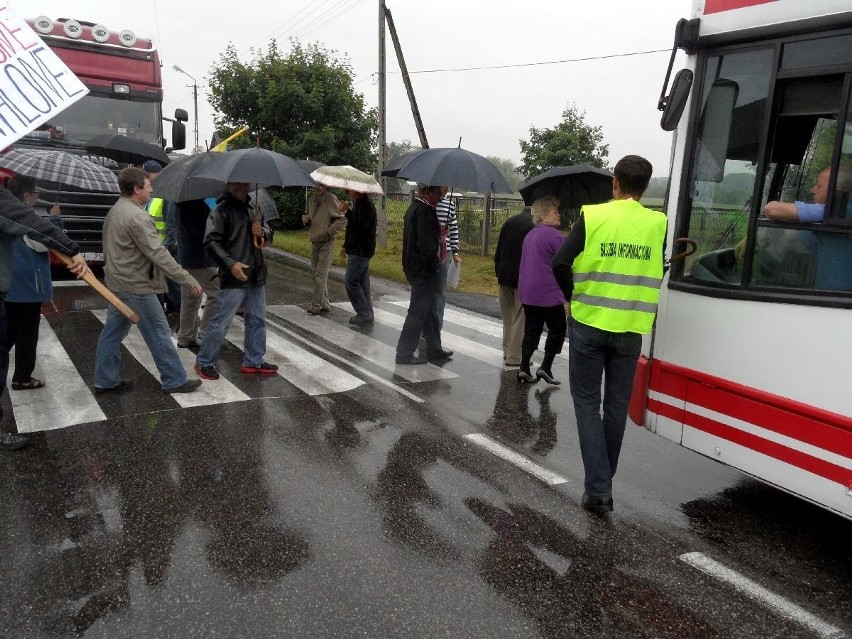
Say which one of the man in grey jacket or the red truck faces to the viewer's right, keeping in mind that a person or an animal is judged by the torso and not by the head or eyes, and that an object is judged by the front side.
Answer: the man in grey jacket

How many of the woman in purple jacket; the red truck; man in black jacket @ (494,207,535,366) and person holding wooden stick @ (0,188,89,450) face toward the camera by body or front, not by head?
1

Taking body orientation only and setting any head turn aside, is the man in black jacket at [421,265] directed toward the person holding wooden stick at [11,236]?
no

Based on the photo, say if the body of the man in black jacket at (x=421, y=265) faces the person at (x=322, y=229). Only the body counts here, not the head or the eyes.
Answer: no

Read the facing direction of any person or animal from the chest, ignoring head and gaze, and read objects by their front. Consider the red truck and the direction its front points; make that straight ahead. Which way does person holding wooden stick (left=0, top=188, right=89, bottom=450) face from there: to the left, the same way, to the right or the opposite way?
to the left

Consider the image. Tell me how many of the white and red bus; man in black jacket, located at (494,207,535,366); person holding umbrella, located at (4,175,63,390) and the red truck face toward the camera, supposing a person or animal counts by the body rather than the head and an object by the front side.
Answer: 1

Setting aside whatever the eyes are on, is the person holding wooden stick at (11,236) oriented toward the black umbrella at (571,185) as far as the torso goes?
yes

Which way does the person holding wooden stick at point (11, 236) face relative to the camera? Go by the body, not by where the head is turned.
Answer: to the viewer's right

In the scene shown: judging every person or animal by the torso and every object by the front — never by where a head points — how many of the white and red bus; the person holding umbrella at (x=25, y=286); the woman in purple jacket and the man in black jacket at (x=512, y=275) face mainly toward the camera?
0

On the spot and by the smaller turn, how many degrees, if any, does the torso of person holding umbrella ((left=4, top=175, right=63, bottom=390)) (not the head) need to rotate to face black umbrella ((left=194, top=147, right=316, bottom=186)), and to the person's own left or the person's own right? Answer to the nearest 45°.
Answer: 0° — they already face it

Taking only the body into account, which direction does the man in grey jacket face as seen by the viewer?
to the viewer's right

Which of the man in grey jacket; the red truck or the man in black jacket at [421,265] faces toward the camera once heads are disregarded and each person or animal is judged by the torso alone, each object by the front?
the red truck

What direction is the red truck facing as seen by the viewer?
toward the camera

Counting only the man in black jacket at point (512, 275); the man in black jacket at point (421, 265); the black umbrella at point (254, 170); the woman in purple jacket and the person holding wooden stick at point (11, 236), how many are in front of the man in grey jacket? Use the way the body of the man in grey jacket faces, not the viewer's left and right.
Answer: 4
